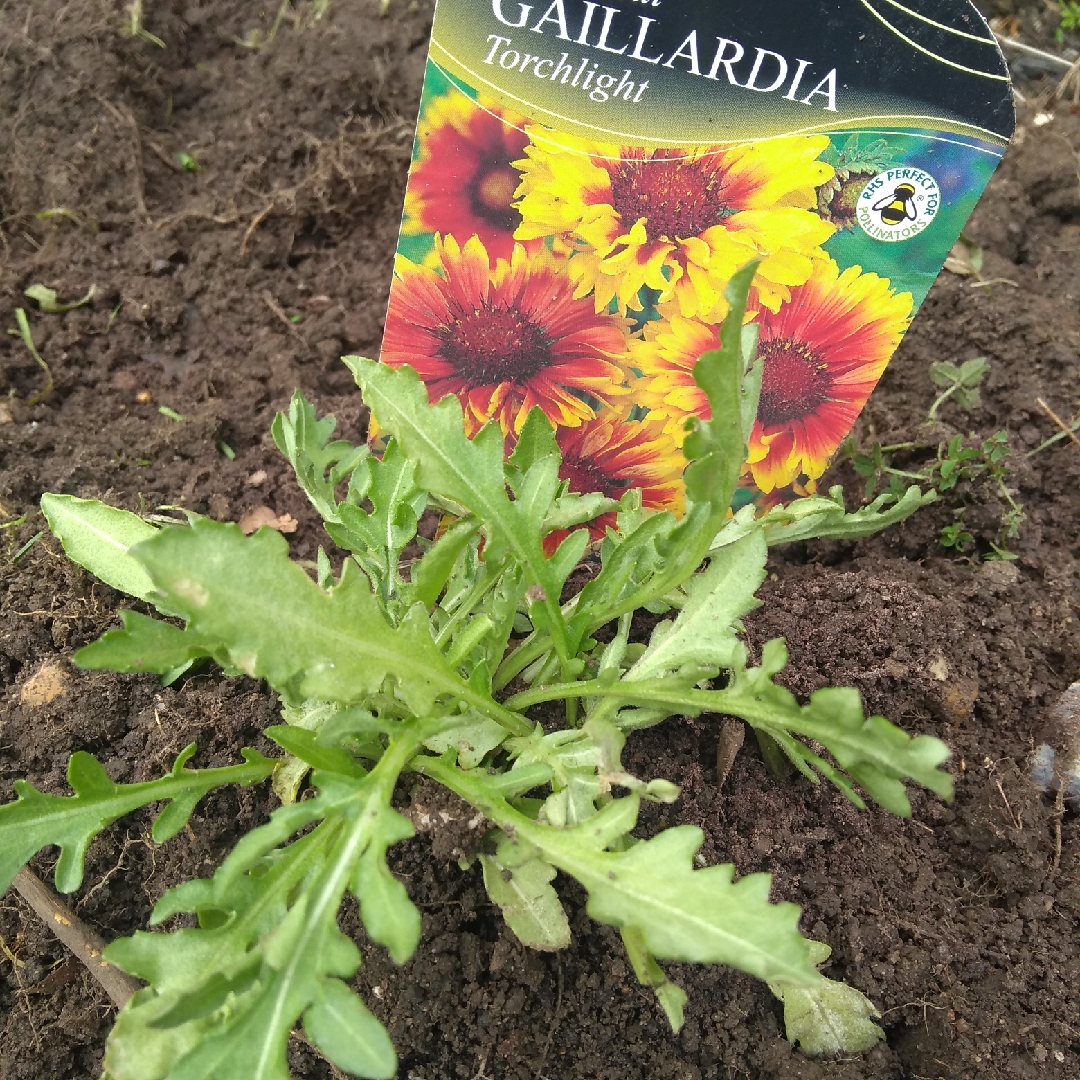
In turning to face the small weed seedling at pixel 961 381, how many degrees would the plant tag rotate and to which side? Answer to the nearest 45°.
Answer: approximately 135° to its left

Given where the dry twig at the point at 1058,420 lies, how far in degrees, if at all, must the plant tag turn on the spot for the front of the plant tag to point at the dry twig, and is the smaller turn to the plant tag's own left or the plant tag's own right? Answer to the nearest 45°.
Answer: approximately 135° to the plant tag's own left

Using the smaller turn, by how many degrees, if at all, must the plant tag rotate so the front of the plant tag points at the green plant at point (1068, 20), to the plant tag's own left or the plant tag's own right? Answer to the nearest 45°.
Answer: approximately 180°

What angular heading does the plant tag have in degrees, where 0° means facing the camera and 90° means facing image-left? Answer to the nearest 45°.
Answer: approximately 0°
